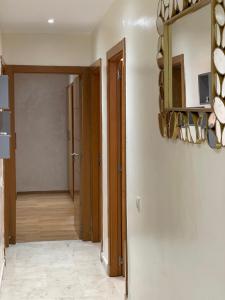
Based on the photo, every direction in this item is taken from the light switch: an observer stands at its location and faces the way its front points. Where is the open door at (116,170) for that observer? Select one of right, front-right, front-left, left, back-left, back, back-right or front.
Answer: back-right

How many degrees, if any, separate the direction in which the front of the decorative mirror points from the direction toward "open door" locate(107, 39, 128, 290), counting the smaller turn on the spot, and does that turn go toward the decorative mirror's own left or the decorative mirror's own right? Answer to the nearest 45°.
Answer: approximately 135° to the decorative mirror's own right

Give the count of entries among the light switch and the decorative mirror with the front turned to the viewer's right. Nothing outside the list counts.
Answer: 0

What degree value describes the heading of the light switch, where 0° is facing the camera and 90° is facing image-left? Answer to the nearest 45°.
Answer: approximately 45°

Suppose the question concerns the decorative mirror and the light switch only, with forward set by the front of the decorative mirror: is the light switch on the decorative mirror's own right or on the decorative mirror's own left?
on the decorative mirror's own right

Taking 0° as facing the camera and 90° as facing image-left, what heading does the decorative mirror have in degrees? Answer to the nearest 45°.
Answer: approximately 45°

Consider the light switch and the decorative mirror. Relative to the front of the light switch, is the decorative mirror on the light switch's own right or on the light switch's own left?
on the light switch's own left
